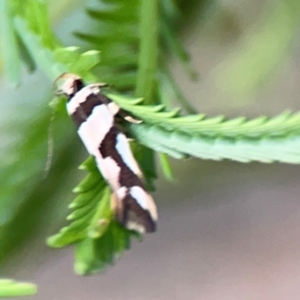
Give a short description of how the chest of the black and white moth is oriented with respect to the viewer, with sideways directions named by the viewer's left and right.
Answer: facing away from the viewer and to the left of the viewer
